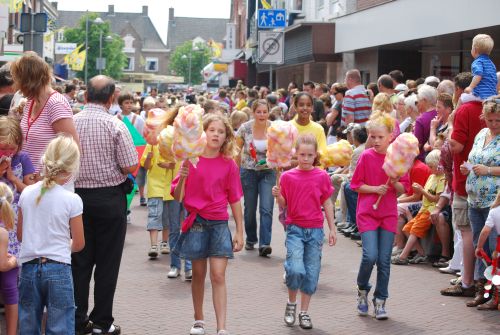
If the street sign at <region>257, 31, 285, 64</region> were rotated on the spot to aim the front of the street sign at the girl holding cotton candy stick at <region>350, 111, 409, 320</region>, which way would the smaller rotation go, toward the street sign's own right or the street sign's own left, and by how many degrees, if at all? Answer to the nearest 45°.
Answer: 0° — it already faces them

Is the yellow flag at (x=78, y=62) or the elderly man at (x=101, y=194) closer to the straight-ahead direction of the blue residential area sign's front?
the elderly man

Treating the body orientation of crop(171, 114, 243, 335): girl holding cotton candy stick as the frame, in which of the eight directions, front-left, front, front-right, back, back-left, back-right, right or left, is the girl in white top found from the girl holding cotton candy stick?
front-right

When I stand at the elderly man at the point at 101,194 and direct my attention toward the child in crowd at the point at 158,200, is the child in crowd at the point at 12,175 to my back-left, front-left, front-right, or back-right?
back-left

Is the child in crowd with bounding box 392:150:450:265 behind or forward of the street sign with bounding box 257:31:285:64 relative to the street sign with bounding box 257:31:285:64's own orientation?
forward

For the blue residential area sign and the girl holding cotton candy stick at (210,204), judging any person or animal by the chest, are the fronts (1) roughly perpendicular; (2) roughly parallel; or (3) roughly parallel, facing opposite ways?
roughly parallel

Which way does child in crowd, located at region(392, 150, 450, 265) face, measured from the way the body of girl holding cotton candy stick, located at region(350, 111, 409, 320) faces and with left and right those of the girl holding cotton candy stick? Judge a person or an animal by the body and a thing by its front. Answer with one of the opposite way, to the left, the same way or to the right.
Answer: to the right

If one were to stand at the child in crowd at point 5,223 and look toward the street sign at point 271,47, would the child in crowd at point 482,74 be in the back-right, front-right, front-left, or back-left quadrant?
front-right

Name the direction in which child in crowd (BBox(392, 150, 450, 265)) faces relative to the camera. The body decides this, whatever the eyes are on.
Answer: to the viewer's left

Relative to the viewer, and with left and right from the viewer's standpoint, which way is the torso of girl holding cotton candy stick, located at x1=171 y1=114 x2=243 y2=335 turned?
facing the viewer

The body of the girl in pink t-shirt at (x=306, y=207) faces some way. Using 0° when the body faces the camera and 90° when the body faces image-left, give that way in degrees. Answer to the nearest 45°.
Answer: approximately 0°

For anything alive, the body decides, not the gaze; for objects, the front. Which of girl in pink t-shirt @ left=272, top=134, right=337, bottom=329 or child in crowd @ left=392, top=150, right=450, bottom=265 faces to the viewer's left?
the child in crowd

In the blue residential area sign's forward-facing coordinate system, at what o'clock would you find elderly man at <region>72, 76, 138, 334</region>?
The elderly man is roughly at 12 o'clock from the blue residential area sign.
